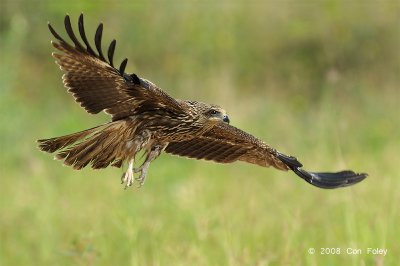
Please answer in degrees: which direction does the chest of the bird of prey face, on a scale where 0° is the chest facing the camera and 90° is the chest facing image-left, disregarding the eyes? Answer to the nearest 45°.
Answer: approximately 315°
